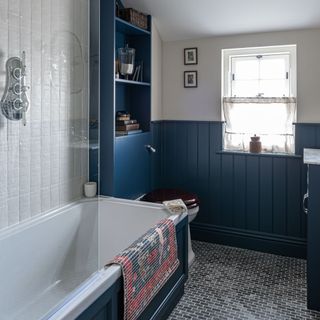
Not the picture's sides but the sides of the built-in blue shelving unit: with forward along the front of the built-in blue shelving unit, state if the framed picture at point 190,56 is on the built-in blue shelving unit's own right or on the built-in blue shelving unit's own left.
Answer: on the built-in blue shelving unit's own left

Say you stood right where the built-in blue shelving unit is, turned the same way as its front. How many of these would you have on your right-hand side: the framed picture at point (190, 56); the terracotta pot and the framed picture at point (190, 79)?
0

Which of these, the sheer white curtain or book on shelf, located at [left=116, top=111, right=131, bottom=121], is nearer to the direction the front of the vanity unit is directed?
the book on shelf

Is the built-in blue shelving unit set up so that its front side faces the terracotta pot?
no

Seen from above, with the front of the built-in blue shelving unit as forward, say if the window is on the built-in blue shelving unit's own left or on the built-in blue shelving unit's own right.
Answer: on the built-in blue shelving unit's own left

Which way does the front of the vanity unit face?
to the viewer's left

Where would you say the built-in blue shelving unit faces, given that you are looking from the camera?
facing the viewer and to the right of the viewer

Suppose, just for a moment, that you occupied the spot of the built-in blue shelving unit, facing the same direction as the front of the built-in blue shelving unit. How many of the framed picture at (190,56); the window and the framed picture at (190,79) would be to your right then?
0

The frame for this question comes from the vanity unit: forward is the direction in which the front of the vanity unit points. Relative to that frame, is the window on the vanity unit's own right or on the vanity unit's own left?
on the vanity unit's own right

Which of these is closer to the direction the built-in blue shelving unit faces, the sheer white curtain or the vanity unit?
the vanity unit

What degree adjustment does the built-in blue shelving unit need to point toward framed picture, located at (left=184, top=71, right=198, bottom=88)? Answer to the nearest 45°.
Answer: approximately 90° to its left

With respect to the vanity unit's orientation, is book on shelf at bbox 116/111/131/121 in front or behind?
in front

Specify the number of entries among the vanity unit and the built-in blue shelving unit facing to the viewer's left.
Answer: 1
